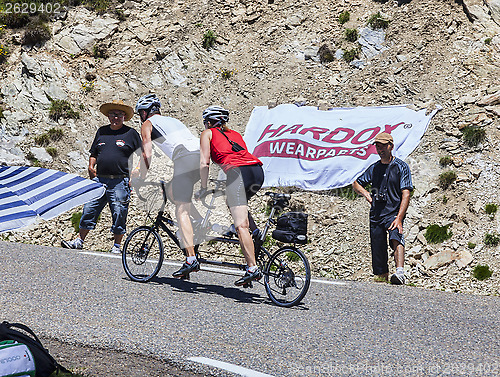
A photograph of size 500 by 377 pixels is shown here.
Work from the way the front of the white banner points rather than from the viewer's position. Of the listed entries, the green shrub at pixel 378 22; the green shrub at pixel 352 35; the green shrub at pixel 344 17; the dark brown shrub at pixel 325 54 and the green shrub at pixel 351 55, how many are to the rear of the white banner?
5

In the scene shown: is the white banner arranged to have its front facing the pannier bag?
yes

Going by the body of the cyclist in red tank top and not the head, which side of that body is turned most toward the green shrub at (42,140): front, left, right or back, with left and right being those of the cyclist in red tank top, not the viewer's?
front

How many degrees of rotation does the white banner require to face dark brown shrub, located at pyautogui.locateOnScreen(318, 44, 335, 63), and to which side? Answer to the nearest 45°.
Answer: approximately 180°

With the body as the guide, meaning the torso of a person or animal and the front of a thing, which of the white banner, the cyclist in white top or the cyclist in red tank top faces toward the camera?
the white banner

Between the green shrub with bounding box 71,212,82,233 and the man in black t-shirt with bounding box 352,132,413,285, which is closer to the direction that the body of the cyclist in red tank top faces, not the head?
the green shrub

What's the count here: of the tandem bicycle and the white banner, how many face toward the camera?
1

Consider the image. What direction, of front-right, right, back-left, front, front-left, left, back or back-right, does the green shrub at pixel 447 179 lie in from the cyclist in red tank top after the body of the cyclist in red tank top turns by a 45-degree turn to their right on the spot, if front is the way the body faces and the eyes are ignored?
front-right

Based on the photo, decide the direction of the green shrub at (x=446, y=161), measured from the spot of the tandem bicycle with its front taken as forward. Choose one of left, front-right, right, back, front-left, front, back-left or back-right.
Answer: right

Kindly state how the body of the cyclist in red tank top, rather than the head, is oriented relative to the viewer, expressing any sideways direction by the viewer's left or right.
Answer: facing away from the viewer and to the left of the viewer

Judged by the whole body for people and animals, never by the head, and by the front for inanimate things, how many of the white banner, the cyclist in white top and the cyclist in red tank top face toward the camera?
1

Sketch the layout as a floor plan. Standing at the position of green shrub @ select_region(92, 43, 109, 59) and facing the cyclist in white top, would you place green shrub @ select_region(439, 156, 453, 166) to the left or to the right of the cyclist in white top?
left

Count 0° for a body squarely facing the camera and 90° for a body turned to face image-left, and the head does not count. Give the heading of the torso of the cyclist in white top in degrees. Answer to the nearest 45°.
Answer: approximately 135°

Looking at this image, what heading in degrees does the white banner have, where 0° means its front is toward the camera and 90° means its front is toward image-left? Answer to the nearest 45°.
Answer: approximately 0°

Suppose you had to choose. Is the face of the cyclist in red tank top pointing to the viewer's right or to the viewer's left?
to the viewer's left

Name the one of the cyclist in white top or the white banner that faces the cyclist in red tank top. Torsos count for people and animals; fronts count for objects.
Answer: the white banner

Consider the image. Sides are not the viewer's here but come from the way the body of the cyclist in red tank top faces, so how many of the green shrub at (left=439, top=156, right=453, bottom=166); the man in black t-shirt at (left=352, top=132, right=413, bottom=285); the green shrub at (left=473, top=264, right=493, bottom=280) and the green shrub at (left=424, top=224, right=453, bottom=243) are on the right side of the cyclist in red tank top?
4

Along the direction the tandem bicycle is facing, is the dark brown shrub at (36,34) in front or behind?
in front

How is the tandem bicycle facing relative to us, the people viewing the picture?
facing away from the viewer and to the left of the viewer
